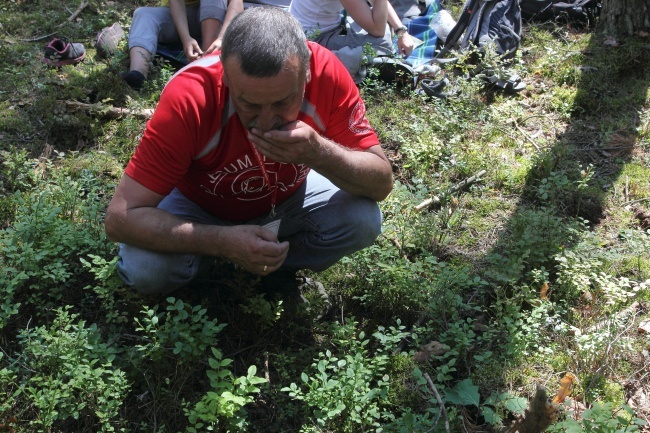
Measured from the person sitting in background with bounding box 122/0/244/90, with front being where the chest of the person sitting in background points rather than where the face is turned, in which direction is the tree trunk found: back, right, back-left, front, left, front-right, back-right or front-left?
left

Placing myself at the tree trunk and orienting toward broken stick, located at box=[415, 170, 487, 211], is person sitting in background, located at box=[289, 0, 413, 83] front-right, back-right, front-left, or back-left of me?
front-right

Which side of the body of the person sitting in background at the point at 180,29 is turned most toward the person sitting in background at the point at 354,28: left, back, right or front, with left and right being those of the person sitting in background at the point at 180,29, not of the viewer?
left

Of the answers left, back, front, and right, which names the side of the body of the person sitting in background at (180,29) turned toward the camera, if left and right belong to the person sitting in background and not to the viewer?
front

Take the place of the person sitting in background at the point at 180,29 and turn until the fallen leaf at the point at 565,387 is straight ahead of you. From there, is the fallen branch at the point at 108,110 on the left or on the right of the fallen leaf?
right

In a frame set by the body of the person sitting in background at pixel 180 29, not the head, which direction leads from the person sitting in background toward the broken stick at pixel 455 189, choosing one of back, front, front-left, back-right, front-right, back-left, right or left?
front-left

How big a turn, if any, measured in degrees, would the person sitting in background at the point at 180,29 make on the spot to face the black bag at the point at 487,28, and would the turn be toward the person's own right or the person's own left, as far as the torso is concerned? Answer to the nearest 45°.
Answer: approximately 90° to the person's own left

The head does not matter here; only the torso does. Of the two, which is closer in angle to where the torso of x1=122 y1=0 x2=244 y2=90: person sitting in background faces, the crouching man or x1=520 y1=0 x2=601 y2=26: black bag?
the crouching man

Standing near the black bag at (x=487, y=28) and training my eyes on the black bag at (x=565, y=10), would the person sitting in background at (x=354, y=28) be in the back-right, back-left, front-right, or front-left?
back-left

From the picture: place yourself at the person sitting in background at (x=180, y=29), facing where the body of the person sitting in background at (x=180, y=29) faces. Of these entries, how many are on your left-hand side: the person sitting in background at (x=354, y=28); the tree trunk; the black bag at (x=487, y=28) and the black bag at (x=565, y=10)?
4

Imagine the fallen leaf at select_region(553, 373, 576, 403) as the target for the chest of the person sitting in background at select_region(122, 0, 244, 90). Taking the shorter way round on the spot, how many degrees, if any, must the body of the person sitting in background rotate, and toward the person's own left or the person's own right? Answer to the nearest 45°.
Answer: approximately 45° to the person's own left

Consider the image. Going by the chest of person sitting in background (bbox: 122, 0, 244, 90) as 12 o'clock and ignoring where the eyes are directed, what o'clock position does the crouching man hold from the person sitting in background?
The crouching man is roughly at 12 o'clock from the person sitting in background.

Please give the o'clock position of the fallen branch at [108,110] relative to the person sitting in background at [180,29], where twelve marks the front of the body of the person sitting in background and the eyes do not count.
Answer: The fallen branch is roughly at 1 o'clock from the person sitting in background.

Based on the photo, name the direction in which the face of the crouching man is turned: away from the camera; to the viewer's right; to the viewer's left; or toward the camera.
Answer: toward the camera

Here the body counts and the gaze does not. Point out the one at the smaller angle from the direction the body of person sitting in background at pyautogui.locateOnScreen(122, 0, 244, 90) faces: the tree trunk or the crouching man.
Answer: the crouching man
